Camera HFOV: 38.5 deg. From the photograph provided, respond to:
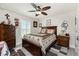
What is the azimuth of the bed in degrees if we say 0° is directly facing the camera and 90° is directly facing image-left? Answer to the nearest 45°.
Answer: approximately 45°

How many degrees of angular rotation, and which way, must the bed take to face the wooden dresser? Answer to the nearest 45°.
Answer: approximately 45° to its right

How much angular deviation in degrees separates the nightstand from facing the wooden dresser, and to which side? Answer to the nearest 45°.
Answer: approximately 45° to its right

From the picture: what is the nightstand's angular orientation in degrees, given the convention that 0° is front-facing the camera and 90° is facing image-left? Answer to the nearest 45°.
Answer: approximately 45°
